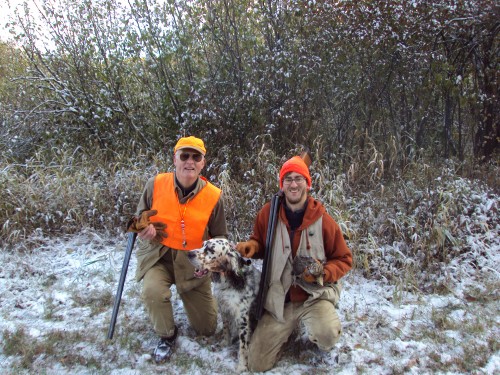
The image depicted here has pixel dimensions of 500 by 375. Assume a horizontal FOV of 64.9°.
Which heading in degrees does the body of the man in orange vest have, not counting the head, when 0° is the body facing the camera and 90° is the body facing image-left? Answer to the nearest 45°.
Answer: approximately 0°

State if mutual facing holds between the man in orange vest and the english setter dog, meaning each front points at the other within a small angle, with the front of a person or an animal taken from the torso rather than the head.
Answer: no

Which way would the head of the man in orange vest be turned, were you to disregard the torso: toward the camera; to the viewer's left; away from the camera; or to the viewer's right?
toward the camera

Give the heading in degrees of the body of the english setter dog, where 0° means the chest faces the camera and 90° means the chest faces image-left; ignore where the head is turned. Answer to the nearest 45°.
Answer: approximately 45°

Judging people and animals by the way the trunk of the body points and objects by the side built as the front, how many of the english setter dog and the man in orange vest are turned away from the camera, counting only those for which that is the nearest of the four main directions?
0
